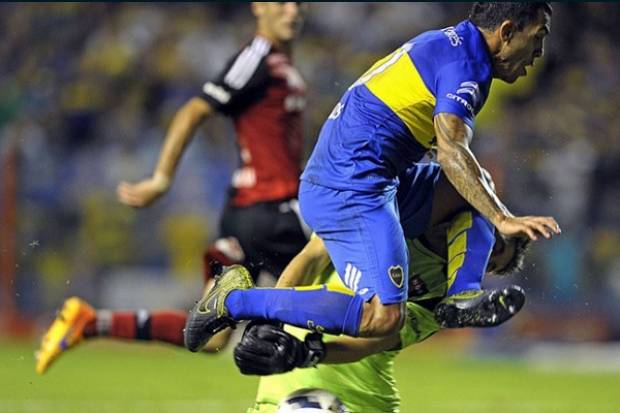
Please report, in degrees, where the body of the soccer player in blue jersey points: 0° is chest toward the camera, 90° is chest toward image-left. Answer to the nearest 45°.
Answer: approximately 270°

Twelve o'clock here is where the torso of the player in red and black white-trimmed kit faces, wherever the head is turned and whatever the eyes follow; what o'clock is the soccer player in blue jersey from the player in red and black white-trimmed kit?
The soccer player in blue jersey is roughly at 1 o'clock from the player in red and black white-trimmed kit.

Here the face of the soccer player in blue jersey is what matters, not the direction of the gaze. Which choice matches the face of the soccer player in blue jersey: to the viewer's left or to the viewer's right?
to the viewer's right

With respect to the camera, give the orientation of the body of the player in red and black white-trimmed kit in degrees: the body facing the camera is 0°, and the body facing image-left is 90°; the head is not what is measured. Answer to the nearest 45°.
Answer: approximately 315°
